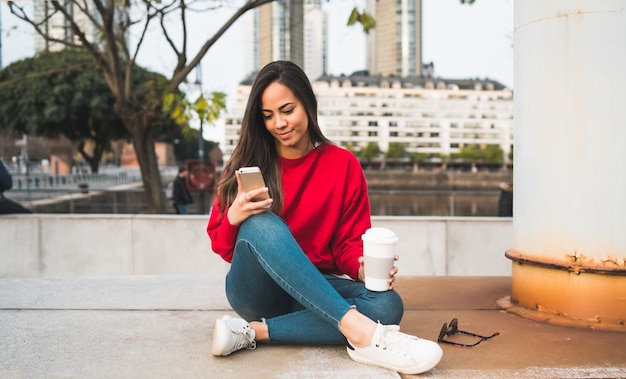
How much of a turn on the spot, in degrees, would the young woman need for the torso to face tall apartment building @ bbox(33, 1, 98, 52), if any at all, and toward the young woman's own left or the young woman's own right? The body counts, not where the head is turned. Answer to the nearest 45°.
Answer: approximately 135° to the young woman's own right

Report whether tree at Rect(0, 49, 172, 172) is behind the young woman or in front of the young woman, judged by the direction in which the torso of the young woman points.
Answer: behind

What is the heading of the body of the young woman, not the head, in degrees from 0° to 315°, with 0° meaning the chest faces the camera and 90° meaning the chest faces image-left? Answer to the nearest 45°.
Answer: approximately 0°

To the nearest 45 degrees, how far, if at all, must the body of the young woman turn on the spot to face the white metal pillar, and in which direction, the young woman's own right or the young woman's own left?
approximately 90° to the young woman's own left

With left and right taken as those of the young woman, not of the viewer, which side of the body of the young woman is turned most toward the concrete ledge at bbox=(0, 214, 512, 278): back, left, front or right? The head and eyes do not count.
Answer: back
